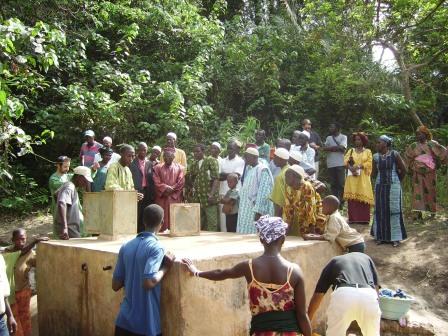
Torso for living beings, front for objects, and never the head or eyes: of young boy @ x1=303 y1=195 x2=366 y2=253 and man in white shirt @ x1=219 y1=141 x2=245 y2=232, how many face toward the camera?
1

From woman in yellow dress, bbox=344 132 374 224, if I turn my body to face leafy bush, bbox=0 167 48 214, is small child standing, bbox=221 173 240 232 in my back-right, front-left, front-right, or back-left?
front-left

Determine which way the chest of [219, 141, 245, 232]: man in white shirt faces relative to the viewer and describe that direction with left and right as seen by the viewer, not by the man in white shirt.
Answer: facing the viewer

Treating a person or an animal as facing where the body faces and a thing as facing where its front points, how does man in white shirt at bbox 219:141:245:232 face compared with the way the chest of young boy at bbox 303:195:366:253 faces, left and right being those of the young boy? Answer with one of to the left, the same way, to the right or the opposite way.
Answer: to the left

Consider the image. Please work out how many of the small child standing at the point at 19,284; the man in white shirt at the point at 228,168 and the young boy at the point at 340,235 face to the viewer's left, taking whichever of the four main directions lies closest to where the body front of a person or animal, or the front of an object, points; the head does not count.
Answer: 1

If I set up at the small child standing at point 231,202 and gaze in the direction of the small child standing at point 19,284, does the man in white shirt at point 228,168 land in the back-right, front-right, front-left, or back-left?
back-right

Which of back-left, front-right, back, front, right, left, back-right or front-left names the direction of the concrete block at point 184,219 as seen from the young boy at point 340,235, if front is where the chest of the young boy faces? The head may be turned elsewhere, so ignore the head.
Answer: front

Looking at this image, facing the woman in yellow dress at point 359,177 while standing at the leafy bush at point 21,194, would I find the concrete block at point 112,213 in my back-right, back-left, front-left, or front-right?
front-right

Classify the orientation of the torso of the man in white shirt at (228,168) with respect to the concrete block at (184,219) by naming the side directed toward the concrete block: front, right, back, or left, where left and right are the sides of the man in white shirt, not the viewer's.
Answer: front

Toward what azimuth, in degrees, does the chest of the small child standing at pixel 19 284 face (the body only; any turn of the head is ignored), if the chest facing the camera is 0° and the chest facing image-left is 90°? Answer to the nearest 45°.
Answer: approximately 315°

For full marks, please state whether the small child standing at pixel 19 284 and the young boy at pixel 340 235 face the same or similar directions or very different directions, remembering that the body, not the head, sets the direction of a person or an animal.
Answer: very different directions

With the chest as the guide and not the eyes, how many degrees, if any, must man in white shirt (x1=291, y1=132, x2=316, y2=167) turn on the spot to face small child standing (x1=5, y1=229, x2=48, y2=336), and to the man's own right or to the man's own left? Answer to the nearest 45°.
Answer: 0° — they already face them

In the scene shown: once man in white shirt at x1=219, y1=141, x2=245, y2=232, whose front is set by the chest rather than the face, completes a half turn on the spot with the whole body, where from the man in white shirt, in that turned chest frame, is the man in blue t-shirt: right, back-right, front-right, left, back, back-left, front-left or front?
back

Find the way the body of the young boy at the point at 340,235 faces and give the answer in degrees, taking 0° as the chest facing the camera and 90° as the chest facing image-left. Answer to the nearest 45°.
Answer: approximately 90°

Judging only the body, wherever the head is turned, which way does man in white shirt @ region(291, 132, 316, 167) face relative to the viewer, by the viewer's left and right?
facing the viewer and to the left of the viewer

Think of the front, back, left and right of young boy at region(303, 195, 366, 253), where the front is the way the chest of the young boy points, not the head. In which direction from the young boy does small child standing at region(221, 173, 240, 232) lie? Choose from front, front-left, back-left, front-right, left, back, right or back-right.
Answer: front-right
